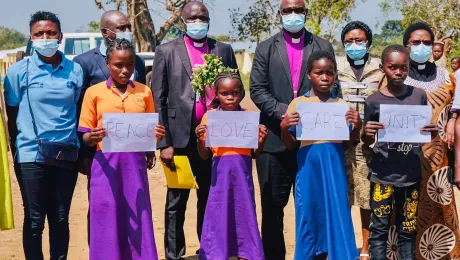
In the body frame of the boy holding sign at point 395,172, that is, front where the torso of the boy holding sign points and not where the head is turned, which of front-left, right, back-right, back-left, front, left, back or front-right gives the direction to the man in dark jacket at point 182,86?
right

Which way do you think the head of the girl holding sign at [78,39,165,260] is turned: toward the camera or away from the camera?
toward the camera

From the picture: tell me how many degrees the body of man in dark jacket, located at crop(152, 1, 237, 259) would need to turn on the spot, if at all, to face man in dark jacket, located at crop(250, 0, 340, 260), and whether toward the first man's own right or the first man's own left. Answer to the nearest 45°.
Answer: approximately 90° to the first man's own left

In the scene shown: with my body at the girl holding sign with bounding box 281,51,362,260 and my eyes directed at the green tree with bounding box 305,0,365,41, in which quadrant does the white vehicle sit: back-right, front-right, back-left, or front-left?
front-left

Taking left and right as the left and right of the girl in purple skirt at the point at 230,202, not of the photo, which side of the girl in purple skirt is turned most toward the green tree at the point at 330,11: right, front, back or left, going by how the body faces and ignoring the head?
back

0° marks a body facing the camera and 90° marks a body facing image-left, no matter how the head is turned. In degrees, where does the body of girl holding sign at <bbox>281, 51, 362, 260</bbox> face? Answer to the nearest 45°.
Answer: approximately 0°

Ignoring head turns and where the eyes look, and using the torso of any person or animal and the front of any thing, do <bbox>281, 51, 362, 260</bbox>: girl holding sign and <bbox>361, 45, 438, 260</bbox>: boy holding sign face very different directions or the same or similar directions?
same or similar directions

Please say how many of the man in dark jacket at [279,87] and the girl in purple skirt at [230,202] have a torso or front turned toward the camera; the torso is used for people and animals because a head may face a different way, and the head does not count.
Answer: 2

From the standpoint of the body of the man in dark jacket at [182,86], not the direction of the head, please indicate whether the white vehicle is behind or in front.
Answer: behind

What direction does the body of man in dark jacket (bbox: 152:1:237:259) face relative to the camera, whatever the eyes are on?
toward the camera

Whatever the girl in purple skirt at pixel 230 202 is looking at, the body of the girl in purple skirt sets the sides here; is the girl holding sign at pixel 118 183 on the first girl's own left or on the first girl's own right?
on the first girl's own right
